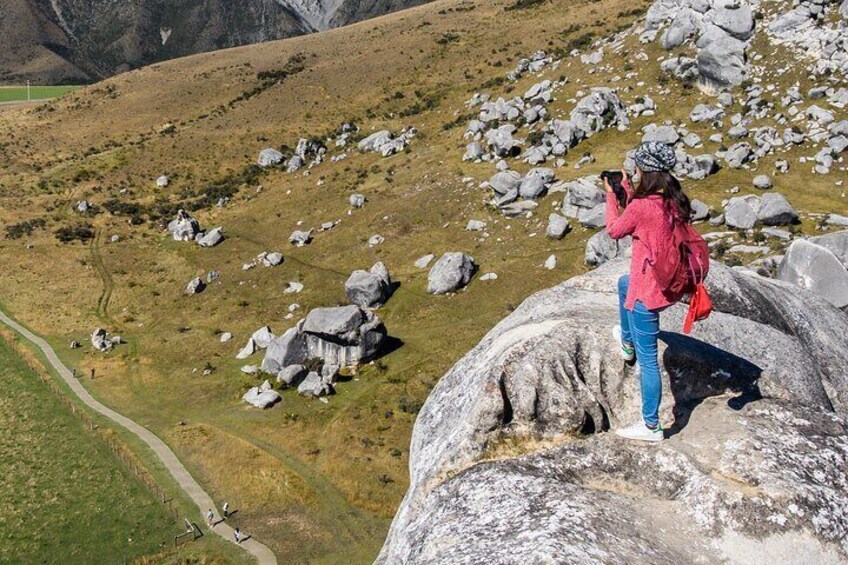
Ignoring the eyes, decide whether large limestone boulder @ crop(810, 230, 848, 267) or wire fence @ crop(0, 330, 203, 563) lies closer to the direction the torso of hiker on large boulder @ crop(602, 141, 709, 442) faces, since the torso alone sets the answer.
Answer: the wire fence

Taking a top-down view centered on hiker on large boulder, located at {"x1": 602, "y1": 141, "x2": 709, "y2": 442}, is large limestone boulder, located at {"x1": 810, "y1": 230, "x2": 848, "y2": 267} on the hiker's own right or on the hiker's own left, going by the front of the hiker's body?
on the hiker's own right

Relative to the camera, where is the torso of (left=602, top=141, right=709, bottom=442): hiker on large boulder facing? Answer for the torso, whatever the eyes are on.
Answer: to the viewer's left

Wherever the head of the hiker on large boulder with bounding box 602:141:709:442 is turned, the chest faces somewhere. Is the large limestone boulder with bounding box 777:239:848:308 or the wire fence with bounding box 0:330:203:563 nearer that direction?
the wire fence

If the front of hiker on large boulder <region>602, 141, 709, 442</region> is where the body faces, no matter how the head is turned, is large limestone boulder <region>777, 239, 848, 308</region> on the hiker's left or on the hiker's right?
on the hiker's right
